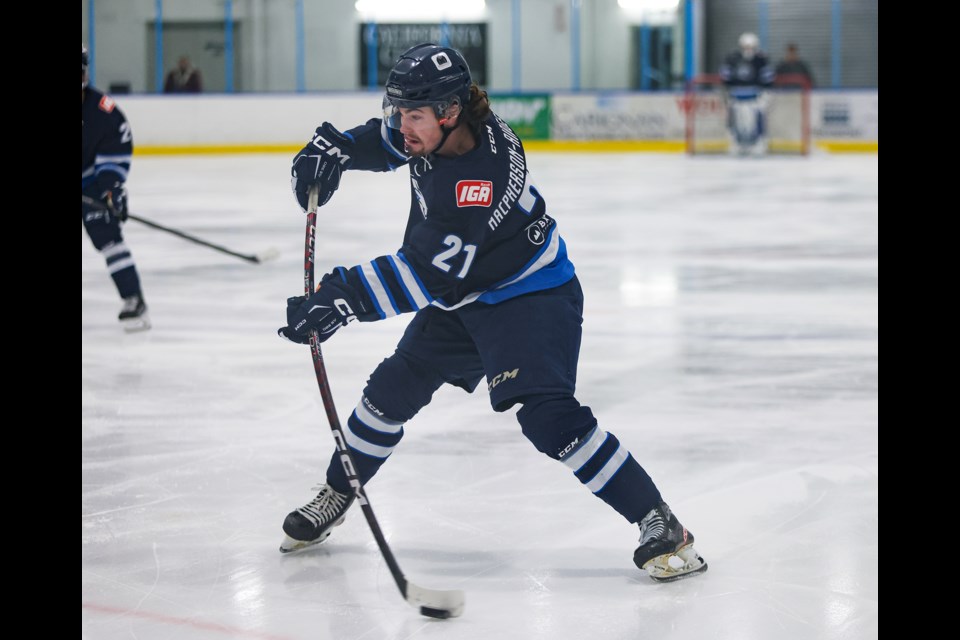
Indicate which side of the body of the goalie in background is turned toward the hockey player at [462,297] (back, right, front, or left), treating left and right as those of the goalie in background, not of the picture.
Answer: front

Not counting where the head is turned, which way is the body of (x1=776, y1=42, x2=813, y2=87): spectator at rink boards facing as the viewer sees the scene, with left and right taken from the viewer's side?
facing the viewer

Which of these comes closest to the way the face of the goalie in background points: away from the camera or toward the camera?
toward the camera

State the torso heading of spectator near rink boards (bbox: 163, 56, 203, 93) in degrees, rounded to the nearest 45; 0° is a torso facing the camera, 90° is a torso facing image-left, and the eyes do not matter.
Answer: approximately 0°

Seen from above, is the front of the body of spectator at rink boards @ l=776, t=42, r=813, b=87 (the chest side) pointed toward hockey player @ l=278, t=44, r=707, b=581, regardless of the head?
yes

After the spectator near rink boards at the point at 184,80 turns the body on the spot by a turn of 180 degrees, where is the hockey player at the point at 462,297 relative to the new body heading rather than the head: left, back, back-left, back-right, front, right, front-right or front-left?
back

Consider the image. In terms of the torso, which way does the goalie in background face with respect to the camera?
toward the camera

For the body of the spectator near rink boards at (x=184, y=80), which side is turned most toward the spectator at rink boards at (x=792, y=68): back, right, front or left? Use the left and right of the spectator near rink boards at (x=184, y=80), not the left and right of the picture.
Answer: left

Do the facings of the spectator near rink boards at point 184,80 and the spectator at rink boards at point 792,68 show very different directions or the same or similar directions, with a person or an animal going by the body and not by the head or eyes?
same or similar directions

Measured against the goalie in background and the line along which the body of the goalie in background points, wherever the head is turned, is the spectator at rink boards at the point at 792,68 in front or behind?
behind

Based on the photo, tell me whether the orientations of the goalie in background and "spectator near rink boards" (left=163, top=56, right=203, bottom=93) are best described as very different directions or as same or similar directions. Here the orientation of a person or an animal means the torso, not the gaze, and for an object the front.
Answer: same or similar directions

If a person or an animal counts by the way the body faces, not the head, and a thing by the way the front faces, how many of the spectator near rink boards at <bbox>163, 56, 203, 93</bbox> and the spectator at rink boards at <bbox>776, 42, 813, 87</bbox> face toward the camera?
2
